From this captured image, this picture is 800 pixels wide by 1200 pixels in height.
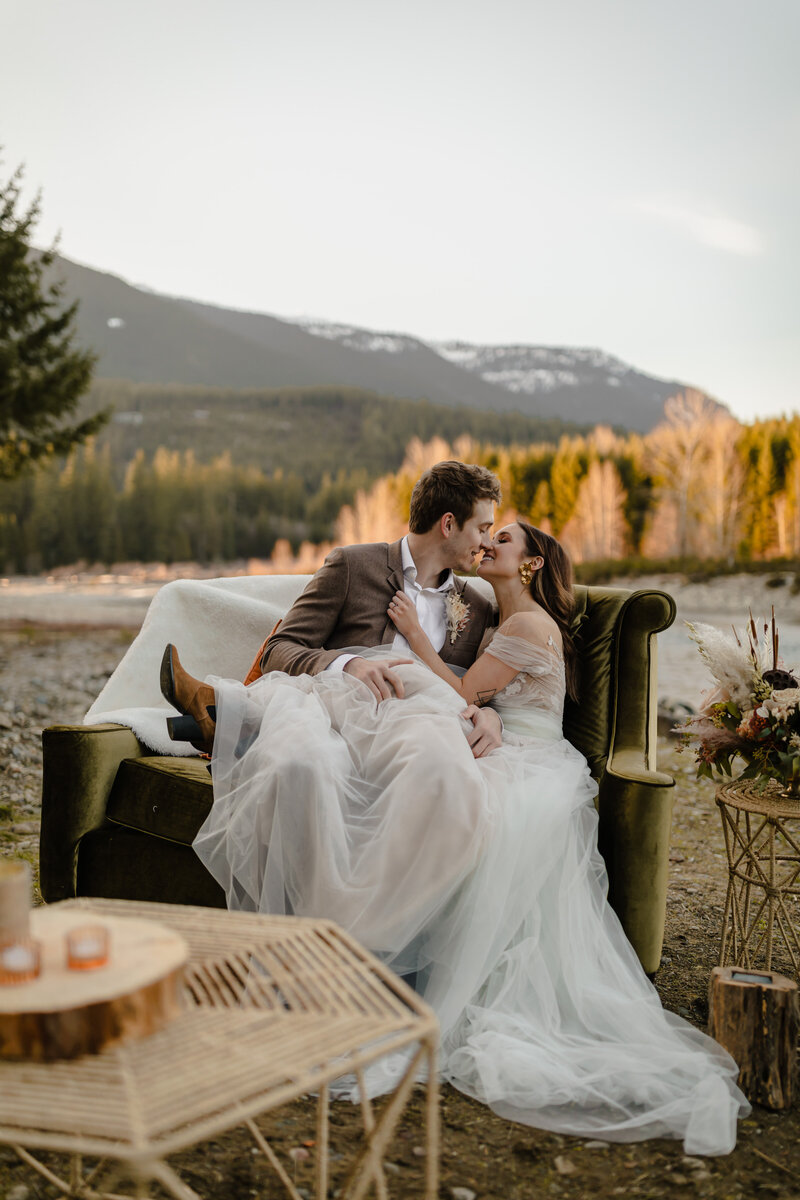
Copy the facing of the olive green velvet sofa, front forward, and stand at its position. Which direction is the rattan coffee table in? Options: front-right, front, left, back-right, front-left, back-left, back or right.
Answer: front-left

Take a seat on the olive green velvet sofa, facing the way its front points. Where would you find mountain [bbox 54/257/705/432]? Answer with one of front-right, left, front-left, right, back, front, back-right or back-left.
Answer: back-right

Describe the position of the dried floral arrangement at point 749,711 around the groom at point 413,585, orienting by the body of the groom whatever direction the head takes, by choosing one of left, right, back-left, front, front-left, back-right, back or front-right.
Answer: front

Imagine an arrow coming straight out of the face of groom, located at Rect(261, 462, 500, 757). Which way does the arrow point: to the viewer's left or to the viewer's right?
to the viewer's right

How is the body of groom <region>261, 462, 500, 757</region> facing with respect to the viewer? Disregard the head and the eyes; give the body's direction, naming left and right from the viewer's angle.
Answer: facing the viewer and to the right of the viewer

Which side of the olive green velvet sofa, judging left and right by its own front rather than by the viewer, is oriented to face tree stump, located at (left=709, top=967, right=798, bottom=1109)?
left

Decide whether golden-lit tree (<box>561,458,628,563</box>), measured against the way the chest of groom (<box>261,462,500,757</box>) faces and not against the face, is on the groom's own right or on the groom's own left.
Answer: on the groom's own left
